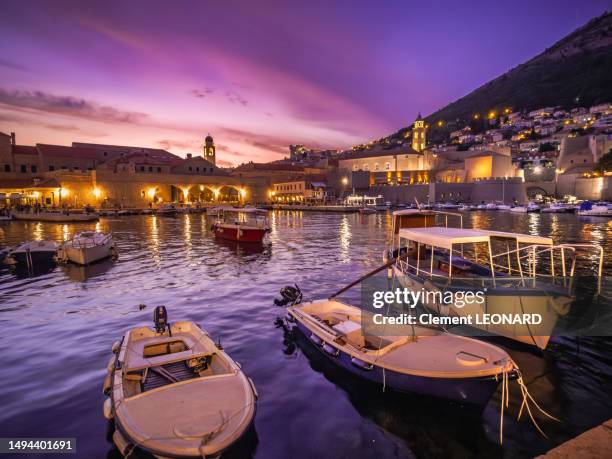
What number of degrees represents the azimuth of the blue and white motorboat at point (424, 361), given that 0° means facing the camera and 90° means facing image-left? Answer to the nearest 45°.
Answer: approximately 315°

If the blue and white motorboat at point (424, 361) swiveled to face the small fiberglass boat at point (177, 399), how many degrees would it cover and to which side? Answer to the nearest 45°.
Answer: approximately 90° to its right

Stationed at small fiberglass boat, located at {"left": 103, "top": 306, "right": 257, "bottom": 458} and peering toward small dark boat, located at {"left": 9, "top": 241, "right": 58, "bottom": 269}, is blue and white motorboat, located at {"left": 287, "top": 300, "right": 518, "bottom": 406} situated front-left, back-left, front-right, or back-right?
back-right

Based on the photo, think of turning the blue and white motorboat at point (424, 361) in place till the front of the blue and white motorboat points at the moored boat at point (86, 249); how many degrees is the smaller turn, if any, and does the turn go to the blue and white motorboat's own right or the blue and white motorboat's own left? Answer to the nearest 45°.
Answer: approximately 180°

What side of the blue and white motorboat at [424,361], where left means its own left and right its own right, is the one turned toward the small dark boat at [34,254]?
back
